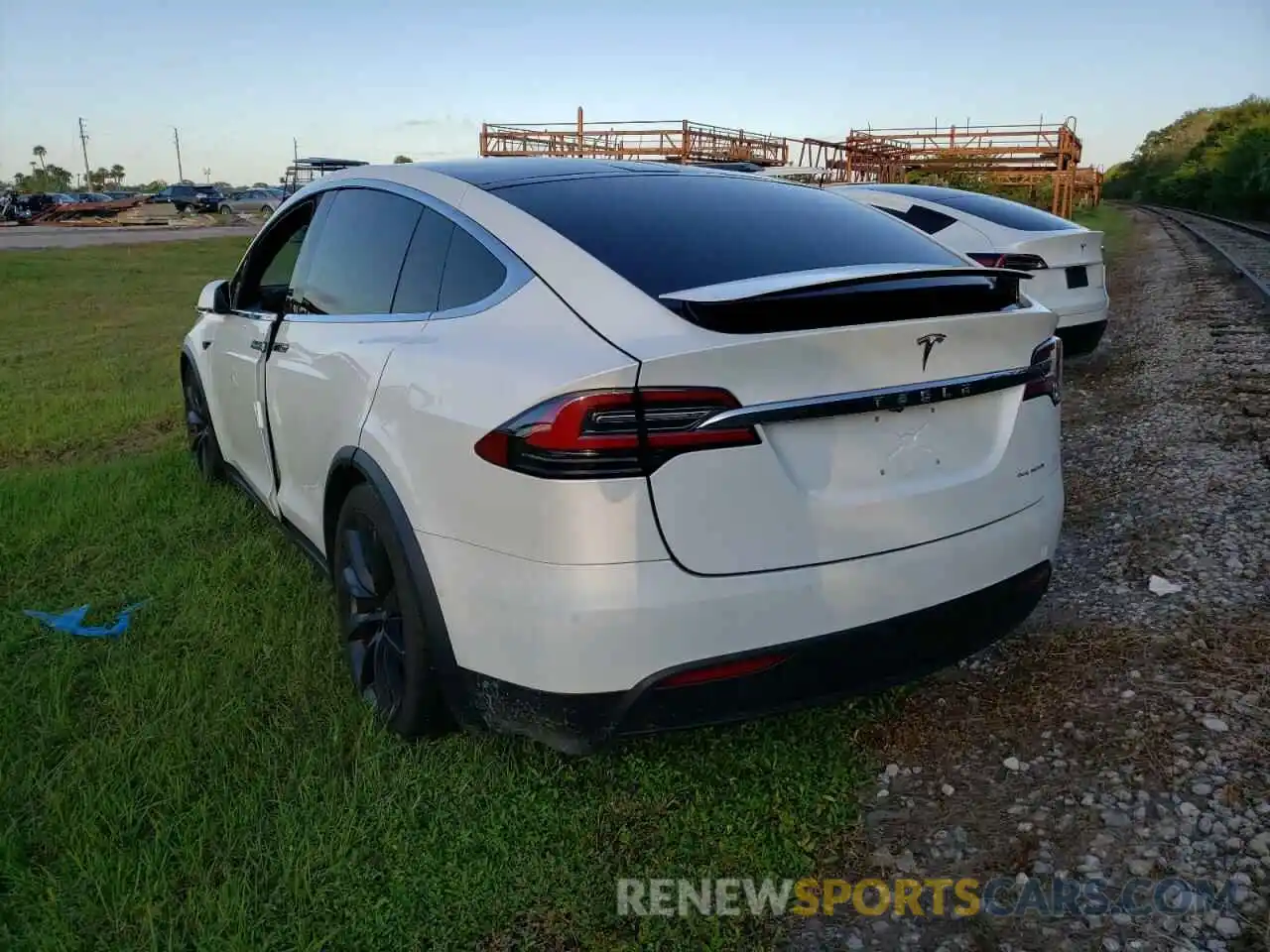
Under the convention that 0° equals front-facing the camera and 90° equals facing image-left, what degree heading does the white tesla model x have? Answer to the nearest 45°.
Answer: approximately 135°

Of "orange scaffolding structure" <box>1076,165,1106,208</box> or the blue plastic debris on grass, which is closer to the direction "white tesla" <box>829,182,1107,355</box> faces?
the orange scaffolding structure

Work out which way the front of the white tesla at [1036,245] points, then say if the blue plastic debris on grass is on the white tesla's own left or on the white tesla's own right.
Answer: on the white tesla's own left

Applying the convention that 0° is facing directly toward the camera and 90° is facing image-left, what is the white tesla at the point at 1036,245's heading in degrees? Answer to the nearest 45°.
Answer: approximately 135°

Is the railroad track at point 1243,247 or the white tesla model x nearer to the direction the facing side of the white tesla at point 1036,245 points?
the railroad track

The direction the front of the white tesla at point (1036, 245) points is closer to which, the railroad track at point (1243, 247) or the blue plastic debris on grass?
the railroad track

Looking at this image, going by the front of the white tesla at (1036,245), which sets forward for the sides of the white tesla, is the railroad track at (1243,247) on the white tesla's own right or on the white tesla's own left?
on the white tesla's own right

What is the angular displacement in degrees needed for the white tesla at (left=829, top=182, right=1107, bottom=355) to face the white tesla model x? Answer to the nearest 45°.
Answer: approximately 135° to its left

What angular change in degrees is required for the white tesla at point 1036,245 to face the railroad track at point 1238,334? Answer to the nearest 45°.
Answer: approximately 90° to its right
